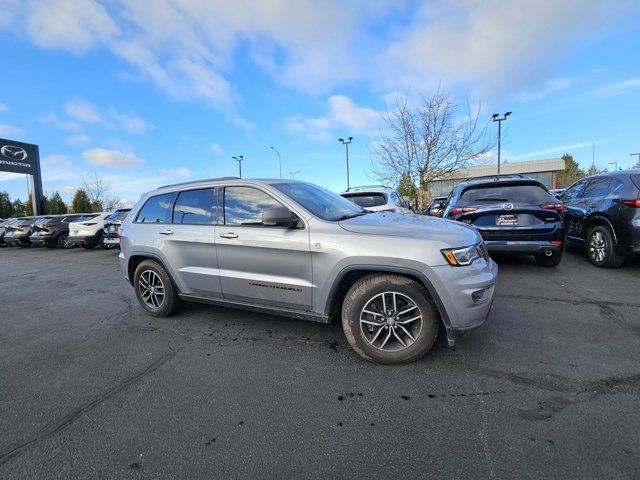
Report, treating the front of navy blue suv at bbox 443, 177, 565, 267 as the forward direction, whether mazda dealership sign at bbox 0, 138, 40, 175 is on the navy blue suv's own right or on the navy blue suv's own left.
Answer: on the navy blue suv's own left

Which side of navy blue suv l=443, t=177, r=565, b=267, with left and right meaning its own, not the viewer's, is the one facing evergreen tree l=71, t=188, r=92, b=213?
left

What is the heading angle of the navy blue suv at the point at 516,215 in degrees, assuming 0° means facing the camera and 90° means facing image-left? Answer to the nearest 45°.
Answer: approximately 180°

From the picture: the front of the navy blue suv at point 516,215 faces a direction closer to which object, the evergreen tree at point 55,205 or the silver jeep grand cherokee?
the evergreen tree

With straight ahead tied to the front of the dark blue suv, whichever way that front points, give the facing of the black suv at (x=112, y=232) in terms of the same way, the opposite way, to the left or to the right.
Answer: the opposite way

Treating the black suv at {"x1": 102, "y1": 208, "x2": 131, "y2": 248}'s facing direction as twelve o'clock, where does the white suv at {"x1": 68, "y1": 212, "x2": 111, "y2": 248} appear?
The white suv is roughly at 9 o'clock from the black suv.

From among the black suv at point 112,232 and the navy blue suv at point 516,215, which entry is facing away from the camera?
the navy blue suv at point 516,215

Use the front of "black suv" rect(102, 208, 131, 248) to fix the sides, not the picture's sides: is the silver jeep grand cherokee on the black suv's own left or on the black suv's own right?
on the black suv's own left
